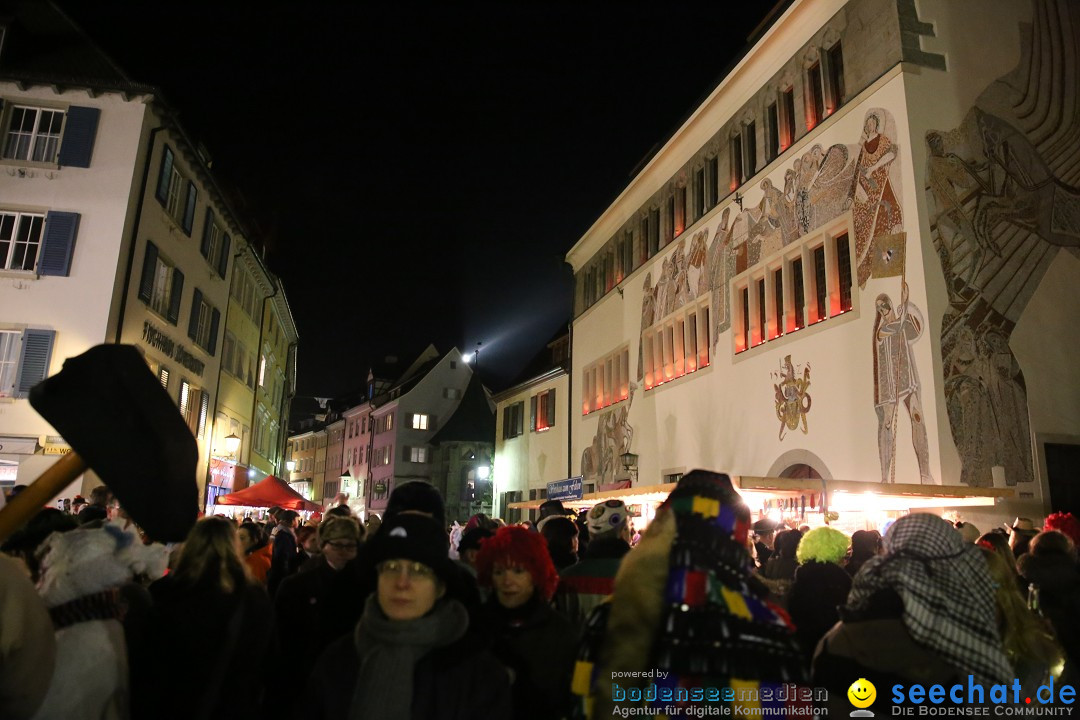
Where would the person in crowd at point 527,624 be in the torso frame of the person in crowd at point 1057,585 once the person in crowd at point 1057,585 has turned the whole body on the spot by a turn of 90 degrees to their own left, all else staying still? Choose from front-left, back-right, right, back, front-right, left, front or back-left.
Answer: front-left

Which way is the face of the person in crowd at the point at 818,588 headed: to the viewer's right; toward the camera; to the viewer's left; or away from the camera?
away from the camera

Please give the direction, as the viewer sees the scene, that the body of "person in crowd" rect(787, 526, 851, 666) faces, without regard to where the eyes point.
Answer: away from the camera

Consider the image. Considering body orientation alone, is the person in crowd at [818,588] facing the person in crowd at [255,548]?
no

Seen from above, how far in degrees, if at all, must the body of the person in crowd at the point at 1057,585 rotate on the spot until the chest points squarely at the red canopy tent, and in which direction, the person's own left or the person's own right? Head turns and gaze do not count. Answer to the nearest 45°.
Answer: approximately 90° to the person's own left

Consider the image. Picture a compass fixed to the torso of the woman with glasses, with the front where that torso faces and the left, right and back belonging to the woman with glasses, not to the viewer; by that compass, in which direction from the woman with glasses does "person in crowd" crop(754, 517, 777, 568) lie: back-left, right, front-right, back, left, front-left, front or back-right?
back-left

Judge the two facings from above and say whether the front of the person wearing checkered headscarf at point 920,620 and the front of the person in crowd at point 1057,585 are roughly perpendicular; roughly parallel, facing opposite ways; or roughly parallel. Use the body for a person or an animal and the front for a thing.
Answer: roughly parallel

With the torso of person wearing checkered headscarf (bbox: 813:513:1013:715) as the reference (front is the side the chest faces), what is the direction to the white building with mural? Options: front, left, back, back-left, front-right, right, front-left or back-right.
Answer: front

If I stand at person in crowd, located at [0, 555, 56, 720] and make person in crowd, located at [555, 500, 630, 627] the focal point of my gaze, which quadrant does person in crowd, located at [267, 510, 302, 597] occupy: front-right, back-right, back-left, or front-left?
front-left

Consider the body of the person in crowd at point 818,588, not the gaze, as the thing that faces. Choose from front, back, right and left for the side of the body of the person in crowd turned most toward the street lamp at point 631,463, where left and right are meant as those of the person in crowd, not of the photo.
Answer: front

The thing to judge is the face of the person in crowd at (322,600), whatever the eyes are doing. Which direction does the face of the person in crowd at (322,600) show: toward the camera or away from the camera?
toward the camera

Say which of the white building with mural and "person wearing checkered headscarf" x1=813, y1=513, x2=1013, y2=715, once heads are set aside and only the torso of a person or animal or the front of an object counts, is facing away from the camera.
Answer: the person wearing checkered headscarf

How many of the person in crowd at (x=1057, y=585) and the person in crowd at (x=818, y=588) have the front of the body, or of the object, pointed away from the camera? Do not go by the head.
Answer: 2

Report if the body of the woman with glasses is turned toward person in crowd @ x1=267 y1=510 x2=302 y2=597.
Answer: no

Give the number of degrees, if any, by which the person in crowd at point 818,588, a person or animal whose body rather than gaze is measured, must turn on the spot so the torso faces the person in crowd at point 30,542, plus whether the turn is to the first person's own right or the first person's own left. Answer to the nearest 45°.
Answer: approximately 135° to the first person's own left

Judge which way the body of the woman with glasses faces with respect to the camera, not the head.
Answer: toward the camera

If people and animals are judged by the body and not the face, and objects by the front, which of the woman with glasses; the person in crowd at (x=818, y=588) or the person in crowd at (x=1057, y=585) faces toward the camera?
the woman with glasses

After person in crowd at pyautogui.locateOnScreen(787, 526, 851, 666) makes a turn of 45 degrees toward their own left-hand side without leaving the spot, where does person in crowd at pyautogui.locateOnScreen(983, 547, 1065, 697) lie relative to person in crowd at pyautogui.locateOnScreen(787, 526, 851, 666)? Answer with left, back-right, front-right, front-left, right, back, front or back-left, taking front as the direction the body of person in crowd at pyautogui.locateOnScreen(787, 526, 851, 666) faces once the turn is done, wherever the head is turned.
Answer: back

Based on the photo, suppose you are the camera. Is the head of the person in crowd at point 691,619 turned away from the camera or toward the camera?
away from the camera

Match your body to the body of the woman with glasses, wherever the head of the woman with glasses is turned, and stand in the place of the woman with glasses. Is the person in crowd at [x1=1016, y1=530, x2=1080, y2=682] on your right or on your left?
on your left

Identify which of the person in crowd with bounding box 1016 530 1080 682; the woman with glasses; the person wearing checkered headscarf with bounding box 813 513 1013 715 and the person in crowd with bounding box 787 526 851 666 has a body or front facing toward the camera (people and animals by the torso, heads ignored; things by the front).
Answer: the woman with glasses
